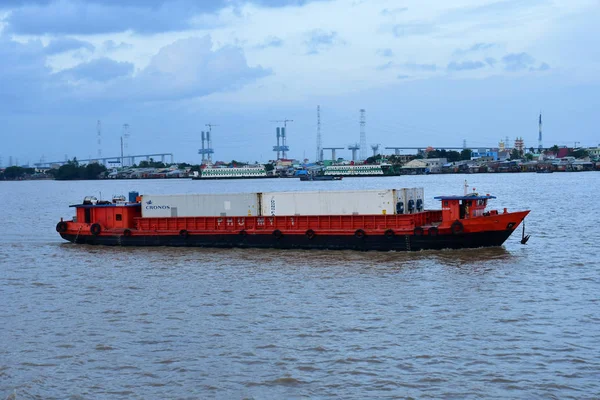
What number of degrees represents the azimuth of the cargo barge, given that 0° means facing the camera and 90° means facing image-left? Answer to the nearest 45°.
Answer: approximately 270°
